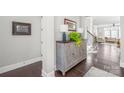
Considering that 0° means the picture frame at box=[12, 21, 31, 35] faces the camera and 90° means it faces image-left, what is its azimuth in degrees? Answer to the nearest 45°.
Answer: approximately 315°

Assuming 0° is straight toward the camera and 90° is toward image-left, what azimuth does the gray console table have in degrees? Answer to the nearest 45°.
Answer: approximately 315°

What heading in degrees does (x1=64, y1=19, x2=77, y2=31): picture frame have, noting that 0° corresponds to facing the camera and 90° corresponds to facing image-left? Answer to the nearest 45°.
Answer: approximately 315°

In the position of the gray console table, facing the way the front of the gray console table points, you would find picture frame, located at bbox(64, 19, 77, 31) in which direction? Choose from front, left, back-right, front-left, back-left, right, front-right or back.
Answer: back-left
